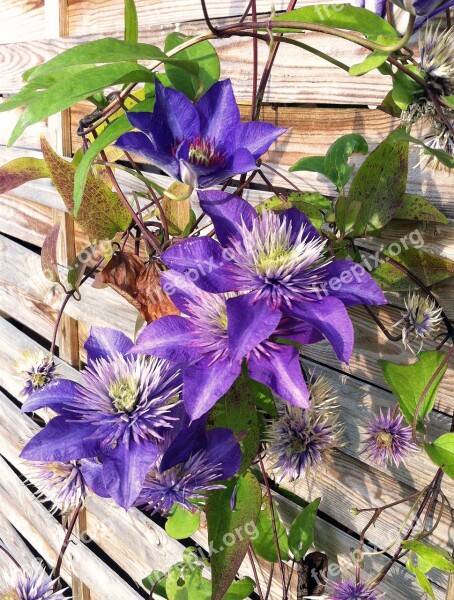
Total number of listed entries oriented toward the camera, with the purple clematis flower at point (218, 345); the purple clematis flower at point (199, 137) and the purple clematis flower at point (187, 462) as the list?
3

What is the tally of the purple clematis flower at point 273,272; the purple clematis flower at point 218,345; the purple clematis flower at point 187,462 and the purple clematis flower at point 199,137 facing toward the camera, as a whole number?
4

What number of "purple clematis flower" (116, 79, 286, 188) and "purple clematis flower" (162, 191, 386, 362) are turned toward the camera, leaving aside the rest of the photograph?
2

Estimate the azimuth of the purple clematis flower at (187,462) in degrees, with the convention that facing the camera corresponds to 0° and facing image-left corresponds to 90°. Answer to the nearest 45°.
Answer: approximately 0°

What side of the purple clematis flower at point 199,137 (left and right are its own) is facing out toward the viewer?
front

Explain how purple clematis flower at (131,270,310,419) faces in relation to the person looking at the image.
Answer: facing the viewer
